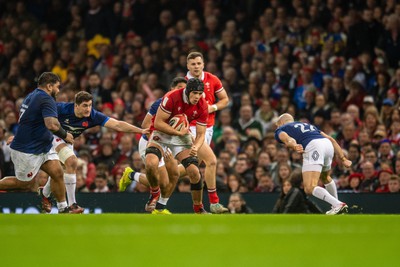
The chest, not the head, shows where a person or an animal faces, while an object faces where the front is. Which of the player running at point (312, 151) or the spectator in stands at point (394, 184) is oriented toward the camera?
the spectator in stands

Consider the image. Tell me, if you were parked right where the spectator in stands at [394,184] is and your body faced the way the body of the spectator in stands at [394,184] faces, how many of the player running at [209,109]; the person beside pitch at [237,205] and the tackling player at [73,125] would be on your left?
0

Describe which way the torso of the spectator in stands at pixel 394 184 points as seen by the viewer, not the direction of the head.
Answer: toward the camera

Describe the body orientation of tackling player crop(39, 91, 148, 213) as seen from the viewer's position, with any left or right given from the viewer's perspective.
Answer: facing the viewer and to the right of the viewer

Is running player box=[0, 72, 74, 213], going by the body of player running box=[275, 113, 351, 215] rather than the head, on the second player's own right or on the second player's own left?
on the second player's own left

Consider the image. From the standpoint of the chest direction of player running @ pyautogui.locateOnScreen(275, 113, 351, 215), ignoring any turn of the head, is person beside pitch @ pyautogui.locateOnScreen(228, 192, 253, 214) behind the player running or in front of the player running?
in front

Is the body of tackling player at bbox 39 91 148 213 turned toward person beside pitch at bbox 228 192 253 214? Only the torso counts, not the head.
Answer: no

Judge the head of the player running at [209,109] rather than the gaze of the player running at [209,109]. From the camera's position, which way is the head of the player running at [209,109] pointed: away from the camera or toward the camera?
toward the camera

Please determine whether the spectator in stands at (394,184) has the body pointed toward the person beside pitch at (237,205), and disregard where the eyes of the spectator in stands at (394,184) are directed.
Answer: no

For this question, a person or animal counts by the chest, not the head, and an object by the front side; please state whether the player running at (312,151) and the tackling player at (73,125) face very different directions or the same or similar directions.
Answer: very different directions

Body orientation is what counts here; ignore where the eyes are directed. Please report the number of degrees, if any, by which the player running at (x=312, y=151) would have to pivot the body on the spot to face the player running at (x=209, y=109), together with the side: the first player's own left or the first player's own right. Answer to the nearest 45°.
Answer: approximately 45° to the first player's own left

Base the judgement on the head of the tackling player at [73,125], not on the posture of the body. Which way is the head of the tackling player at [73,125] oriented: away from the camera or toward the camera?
toward the camera

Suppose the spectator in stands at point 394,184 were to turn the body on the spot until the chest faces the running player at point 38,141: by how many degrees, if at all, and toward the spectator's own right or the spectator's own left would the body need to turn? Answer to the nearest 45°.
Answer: approximately 45° to the spectator's own right

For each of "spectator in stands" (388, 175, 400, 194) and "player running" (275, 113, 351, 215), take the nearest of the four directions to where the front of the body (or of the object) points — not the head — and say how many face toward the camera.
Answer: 1
